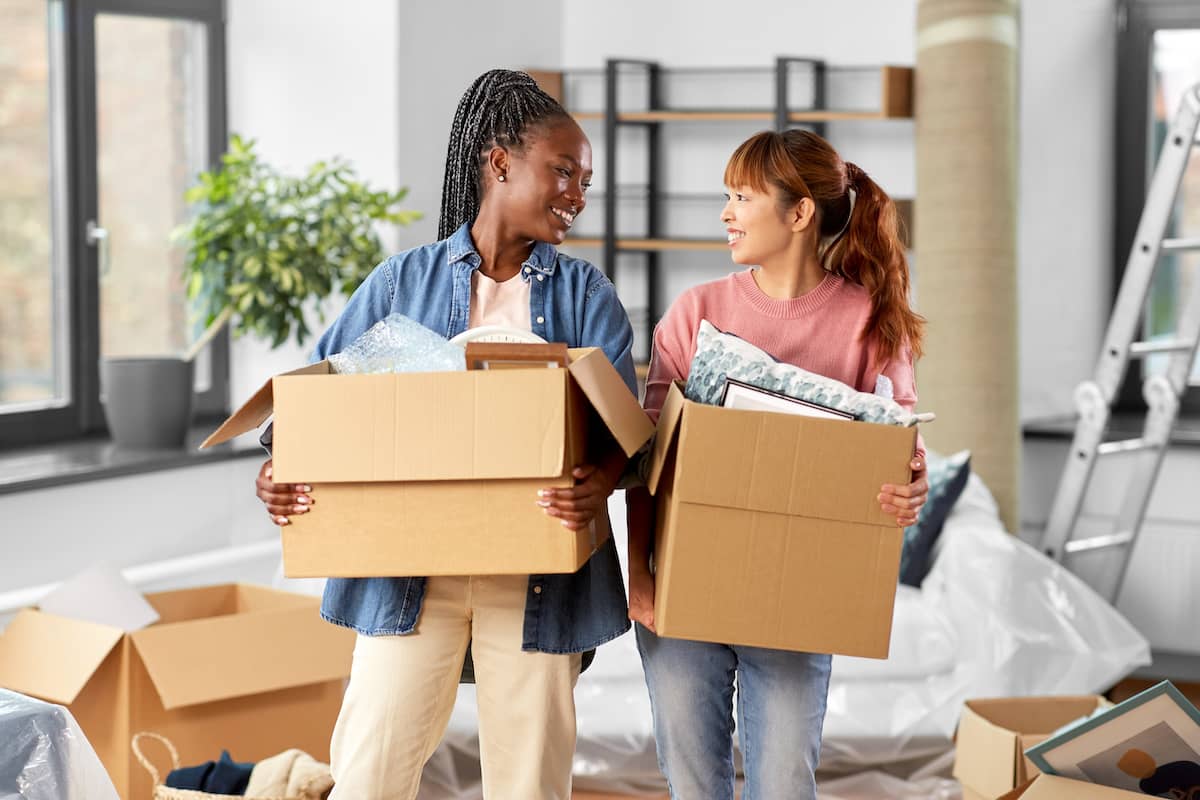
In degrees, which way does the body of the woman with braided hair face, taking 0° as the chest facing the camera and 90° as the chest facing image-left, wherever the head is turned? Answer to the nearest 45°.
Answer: approximately 0°

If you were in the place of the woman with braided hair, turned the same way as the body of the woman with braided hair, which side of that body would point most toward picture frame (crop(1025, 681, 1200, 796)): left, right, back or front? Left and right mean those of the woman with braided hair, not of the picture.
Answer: left

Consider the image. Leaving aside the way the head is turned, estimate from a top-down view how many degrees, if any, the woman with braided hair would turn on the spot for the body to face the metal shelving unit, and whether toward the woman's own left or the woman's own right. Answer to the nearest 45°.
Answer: approximately 180°

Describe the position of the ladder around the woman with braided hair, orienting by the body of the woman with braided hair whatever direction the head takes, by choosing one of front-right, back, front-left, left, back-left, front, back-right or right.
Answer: back-left
